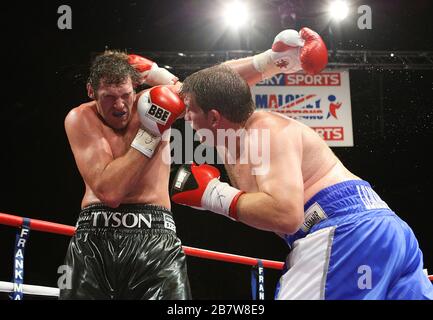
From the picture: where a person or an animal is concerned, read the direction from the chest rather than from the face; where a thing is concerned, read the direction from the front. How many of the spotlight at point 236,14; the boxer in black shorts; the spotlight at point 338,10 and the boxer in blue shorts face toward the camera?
3

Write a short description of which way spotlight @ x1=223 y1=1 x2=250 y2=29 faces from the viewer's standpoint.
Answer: facing the viewer

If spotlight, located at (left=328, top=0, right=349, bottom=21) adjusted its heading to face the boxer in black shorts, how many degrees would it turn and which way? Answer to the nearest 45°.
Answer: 0° — it already faces them

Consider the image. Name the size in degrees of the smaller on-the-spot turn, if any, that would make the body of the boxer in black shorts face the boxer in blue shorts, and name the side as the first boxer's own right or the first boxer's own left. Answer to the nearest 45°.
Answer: approximately 45° to the first boxer's own left

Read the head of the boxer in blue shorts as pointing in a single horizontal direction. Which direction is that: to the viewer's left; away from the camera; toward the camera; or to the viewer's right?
to the viewer's left

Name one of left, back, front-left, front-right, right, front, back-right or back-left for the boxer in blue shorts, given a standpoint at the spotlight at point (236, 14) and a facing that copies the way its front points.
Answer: front

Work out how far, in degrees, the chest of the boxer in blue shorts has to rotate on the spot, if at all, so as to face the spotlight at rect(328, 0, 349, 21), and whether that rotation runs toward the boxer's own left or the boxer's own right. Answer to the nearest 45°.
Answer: approximately 45° to the boxer's own right

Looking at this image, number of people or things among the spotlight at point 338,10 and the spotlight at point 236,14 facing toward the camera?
2

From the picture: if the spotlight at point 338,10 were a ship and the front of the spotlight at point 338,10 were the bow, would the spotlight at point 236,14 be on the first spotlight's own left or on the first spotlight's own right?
on the first spotlight's own right

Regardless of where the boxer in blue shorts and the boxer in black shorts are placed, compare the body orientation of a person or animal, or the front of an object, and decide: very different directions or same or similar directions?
very different directions

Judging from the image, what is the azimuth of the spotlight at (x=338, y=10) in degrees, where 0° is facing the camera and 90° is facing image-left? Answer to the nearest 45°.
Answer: approximately 0°
